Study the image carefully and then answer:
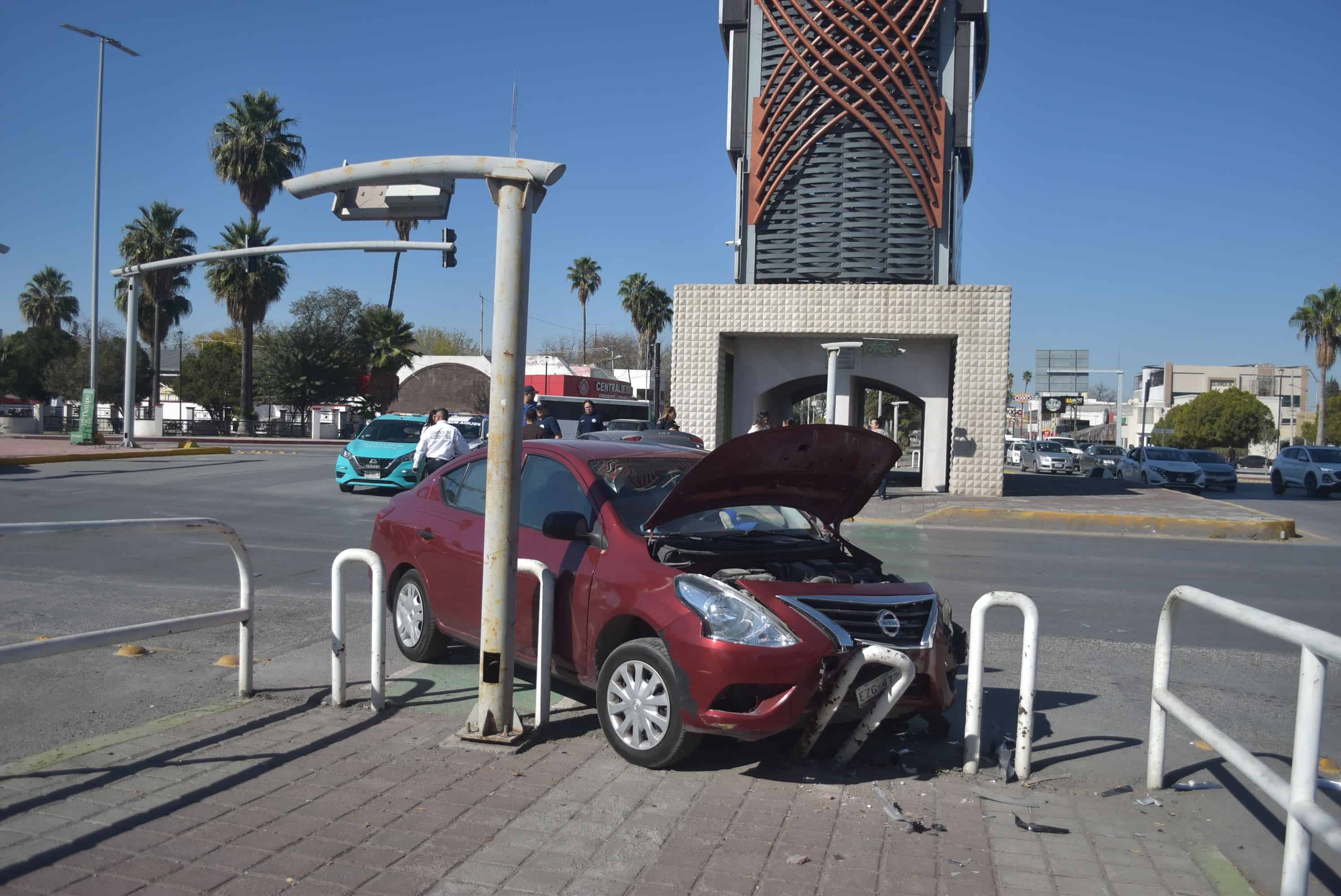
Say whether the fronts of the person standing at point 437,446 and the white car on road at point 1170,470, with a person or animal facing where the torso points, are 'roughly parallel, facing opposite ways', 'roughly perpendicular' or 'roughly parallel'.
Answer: roughly parallel, facing opposite ways

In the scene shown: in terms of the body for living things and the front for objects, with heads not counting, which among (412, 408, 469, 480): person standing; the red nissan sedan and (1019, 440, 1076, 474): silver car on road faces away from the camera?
the person standing

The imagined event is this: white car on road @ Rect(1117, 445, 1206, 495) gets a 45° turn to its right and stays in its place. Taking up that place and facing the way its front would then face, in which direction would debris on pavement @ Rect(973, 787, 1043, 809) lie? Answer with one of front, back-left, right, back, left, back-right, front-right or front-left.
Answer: front

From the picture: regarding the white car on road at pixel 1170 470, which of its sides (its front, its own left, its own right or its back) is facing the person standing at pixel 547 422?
right

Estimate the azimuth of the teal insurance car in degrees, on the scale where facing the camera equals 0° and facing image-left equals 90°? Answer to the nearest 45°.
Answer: approximately 45°

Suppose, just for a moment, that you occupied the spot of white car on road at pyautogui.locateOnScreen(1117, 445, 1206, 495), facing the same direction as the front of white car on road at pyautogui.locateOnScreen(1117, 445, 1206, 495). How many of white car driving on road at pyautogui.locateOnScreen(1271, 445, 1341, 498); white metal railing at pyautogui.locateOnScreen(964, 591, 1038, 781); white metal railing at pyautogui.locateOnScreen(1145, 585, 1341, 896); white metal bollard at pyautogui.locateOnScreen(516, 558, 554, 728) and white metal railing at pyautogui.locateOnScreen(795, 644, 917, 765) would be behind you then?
0

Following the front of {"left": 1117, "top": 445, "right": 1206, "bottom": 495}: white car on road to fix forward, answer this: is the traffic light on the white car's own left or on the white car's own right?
on the white car's own right

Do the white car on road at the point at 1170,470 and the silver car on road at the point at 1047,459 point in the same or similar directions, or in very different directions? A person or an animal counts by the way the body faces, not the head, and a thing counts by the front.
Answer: same or similar directions

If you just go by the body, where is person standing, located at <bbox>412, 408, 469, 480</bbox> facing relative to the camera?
away from the camera

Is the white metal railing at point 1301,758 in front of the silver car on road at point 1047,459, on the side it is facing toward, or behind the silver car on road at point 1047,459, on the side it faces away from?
in front

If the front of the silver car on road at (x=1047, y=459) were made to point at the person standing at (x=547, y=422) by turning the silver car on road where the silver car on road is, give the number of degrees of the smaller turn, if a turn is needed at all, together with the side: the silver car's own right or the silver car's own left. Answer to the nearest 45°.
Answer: approximately 45° to the silver car's own right

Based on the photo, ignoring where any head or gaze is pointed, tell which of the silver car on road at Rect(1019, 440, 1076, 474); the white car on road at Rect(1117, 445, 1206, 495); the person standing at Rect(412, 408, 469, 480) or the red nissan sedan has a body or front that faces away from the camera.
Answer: the person standing

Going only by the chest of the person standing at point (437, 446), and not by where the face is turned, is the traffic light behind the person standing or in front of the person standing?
in front

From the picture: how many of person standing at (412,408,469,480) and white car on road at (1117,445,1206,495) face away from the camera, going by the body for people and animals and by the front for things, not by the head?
1

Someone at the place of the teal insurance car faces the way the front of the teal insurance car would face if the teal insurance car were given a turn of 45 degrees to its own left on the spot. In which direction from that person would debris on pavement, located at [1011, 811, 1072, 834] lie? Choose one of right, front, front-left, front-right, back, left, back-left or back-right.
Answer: front

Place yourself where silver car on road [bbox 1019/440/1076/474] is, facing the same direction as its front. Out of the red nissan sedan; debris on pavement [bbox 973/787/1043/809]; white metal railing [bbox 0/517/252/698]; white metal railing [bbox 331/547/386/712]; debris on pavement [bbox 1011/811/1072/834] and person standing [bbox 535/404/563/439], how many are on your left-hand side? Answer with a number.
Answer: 0

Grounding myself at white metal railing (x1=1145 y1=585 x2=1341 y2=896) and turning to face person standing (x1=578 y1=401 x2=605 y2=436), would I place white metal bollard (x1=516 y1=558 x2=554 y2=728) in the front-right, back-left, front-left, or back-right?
front-left

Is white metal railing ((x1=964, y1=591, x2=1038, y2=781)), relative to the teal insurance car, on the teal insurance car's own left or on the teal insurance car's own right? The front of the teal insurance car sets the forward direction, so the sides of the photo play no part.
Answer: on the teal insurance car's own left

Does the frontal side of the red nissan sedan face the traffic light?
no
